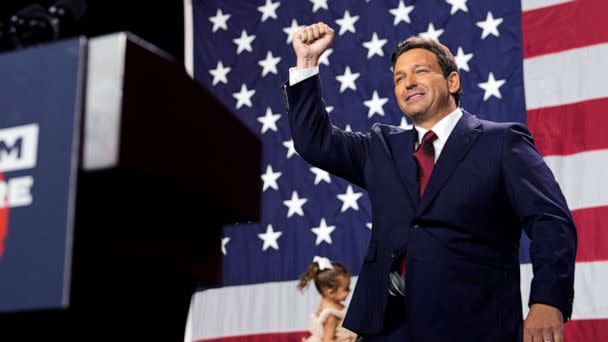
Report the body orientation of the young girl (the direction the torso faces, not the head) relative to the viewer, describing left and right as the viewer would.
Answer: facing to the right of the viewer

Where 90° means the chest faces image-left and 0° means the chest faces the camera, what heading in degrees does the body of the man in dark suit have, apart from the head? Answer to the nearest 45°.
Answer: approximately 45°

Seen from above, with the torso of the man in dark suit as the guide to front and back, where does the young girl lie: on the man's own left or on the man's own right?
on the man's own right

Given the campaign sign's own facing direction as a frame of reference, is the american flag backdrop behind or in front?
behind

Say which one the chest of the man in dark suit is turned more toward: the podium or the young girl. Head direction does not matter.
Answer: the podium
